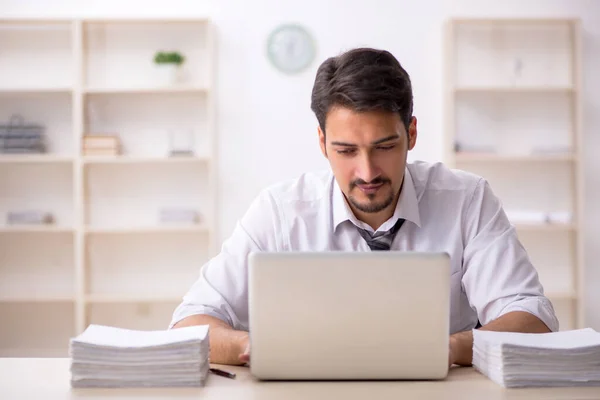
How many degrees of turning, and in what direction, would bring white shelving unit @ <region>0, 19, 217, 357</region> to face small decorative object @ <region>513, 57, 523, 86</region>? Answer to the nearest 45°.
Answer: approximately 90° to its left

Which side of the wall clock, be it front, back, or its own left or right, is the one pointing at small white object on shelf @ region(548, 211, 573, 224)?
left

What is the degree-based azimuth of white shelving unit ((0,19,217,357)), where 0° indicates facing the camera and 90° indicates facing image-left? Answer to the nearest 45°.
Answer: approximately 0°

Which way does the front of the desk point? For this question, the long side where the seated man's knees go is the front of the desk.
away from the camera

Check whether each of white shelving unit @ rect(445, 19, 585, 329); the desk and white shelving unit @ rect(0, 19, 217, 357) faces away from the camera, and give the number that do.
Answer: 1

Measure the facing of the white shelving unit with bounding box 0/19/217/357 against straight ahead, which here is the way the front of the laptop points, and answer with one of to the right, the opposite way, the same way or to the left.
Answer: the opposite way

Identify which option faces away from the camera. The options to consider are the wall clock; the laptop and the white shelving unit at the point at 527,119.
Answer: the laptop

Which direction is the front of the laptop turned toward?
away from the camera
